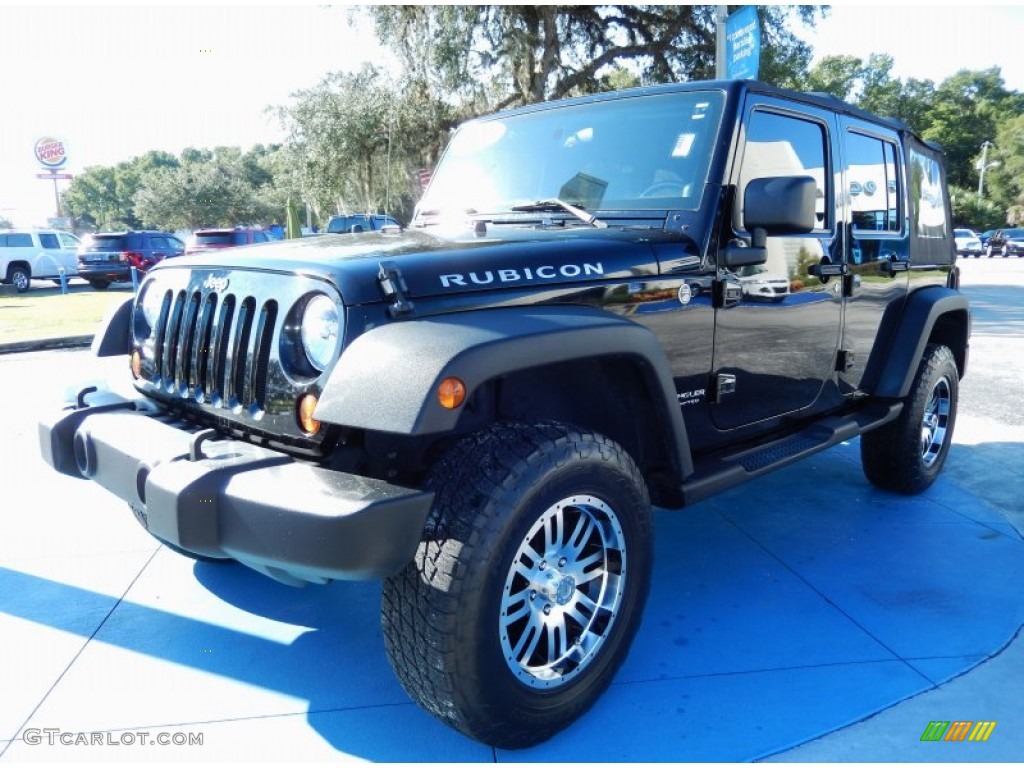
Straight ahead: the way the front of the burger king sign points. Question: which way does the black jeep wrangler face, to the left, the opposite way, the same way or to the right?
to the right

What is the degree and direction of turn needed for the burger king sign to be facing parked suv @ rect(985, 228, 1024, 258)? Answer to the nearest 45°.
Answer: approximately 45° to its left

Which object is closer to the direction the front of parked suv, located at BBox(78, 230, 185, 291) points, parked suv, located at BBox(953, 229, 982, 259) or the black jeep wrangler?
the parked suv

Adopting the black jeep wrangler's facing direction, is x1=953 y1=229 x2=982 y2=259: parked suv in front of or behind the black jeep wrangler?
behind

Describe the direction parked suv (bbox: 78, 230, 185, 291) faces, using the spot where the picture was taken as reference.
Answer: facing away from the viewer and to the right of the viewer

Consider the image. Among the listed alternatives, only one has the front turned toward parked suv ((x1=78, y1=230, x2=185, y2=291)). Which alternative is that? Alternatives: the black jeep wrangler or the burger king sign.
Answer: the burger king sign

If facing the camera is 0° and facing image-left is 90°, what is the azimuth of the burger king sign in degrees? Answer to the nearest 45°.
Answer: approximately 0°

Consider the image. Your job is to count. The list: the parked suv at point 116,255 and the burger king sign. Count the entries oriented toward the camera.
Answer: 1

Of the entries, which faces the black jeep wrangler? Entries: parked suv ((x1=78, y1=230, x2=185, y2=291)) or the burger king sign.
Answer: the burger king sign

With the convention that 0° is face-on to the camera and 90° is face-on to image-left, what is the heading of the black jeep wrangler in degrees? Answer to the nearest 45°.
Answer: approximately 45°

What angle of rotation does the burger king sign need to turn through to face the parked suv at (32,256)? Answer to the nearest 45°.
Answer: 0° — it already faces it

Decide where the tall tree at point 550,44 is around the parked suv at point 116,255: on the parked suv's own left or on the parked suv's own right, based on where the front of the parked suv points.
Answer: on the parked suv's own right

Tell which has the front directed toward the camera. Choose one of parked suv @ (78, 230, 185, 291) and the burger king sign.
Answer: the burger king sign

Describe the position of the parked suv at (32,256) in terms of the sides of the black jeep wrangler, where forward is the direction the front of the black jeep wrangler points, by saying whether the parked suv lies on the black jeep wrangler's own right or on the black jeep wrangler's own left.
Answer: on the black jeep wrangler's own right
